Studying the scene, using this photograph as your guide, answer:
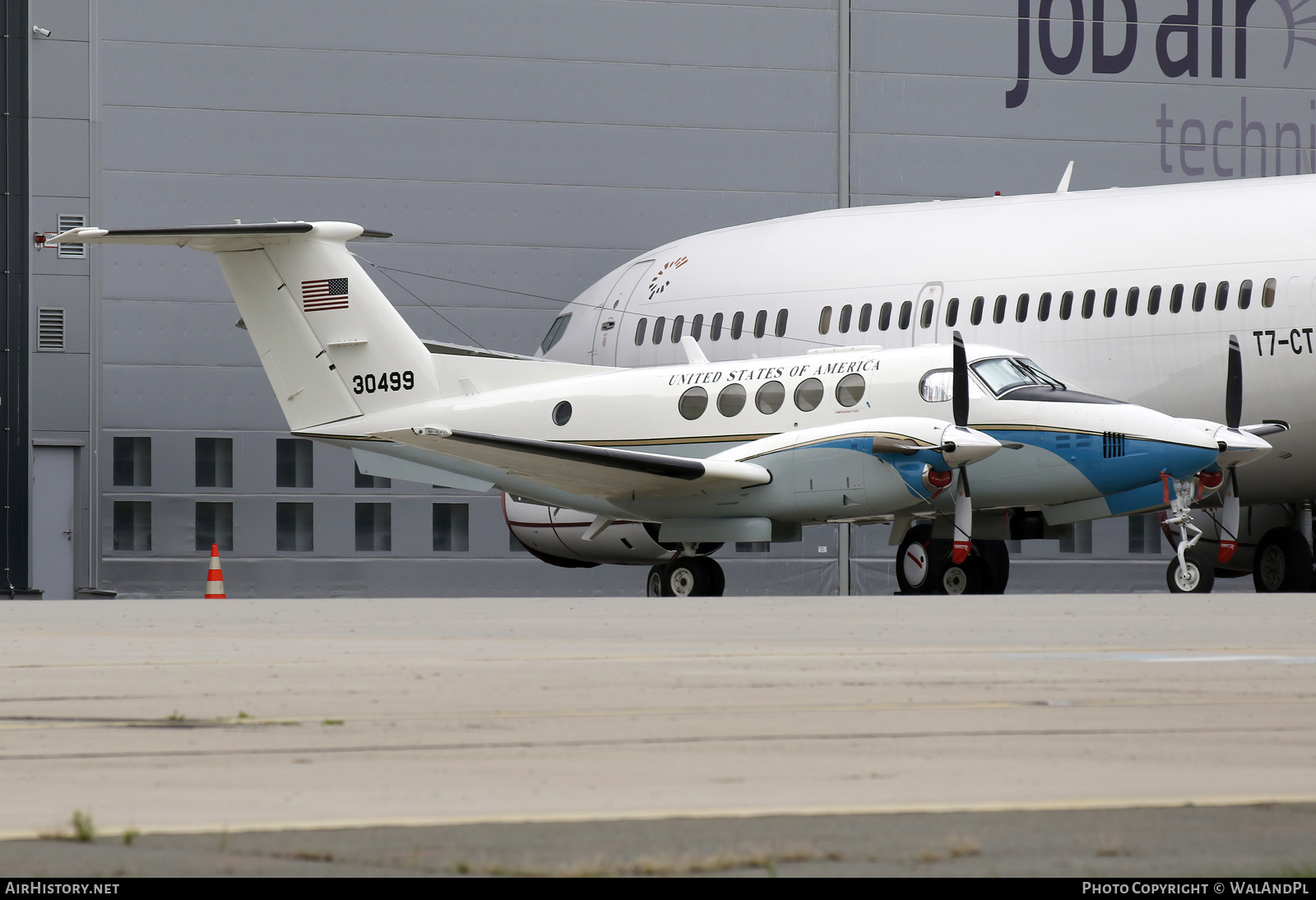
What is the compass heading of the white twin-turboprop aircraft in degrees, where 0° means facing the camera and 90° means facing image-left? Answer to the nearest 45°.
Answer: approximately 315°

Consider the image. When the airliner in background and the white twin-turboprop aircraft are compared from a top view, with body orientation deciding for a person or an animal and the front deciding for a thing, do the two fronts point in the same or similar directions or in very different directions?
very different directions

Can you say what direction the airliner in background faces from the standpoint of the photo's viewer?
facing away from the viewer and to the left of the viewer

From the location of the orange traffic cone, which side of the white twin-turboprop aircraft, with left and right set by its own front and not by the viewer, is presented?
back
